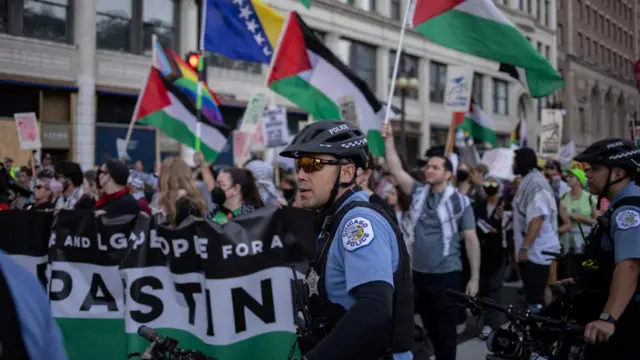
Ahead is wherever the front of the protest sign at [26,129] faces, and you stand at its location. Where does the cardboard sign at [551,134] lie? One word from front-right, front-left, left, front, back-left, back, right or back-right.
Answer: left

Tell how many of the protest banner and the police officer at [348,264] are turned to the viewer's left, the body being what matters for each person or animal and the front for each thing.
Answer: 1

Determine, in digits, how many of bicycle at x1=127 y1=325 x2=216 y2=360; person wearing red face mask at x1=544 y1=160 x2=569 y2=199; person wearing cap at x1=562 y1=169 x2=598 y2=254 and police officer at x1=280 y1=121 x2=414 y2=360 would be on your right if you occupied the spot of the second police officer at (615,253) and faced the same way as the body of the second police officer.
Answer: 2

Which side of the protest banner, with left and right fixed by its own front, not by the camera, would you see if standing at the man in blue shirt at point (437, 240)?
left

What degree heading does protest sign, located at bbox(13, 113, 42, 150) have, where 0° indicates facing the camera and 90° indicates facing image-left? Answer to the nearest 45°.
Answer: approximately 0°

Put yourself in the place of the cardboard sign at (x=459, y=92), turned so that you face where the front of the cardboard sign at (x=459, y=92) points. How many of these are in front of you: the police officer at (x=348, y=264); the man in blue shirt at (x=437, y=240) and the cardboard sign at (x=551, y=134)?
2

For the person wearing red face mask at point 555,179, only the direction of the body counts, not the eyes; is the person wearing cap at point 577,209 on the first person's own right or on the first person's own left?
on the first person's own left

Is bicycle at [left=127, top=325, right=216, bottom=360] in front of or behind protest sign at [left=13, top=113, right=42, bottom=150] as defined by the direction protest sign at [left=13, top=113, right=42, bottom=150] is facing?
in front

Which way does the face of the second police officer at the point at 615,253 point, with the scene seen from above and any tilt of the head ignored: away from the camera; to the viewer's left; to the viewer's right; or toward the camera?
to the viewer's left
